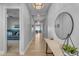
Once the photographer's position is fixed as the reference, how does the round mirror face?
facing the viewer and to the left of the viewer
